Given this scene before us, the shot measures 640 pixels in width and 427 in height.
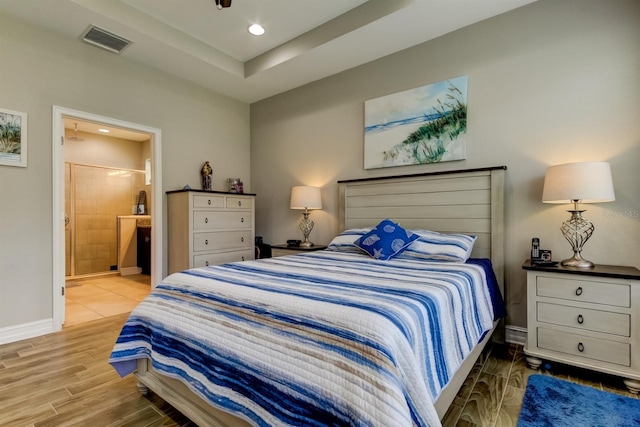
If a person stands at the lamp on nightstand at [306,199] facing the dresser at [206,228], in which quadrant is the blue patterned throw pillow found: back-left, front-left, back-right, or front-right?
back-left

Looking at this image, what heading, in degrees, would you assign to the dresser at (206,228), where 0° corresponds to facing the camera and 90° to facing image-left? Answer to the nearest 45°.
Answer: approximately 315°

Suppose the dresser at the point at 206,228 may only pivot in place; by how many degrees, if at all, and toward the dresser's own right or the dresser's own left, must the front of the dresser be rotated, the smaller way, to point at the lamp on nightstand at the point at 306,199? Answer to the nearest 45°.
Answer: approximately 45° to the dresser's own left
